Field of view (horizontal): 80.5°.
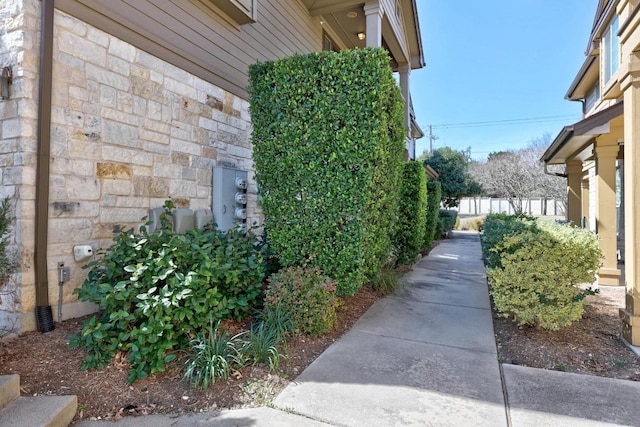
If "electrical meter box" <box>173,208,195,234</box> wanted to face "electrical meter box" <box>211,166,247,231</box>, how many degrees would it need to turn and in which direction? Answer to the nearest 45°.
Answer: approximately 90° to its left

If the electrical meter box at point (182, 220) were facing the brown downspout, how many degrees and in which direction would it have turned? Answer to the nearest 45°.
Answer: approximately 90° to its right

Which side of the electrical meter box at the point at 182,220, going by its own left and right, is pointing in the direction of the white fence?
left

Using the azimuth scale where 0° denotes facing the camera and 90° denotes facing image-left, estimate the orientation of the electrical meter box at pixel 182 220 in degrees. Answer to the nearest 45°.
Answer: approximately 315°

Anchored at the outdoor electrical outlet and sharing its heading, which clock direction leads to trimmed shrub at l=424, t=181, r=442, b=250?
The trimmed shrub is roughly at 10 o'clock from the outdoor electrical outlet.

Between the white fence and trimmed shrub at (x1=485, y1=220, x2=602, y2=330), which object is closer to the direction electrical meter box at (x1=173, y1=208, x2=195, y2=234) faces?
the trimmed shrub

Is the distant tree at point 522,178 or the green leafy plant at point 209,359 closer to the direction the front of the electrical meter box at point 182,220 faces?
the green leafy plant
